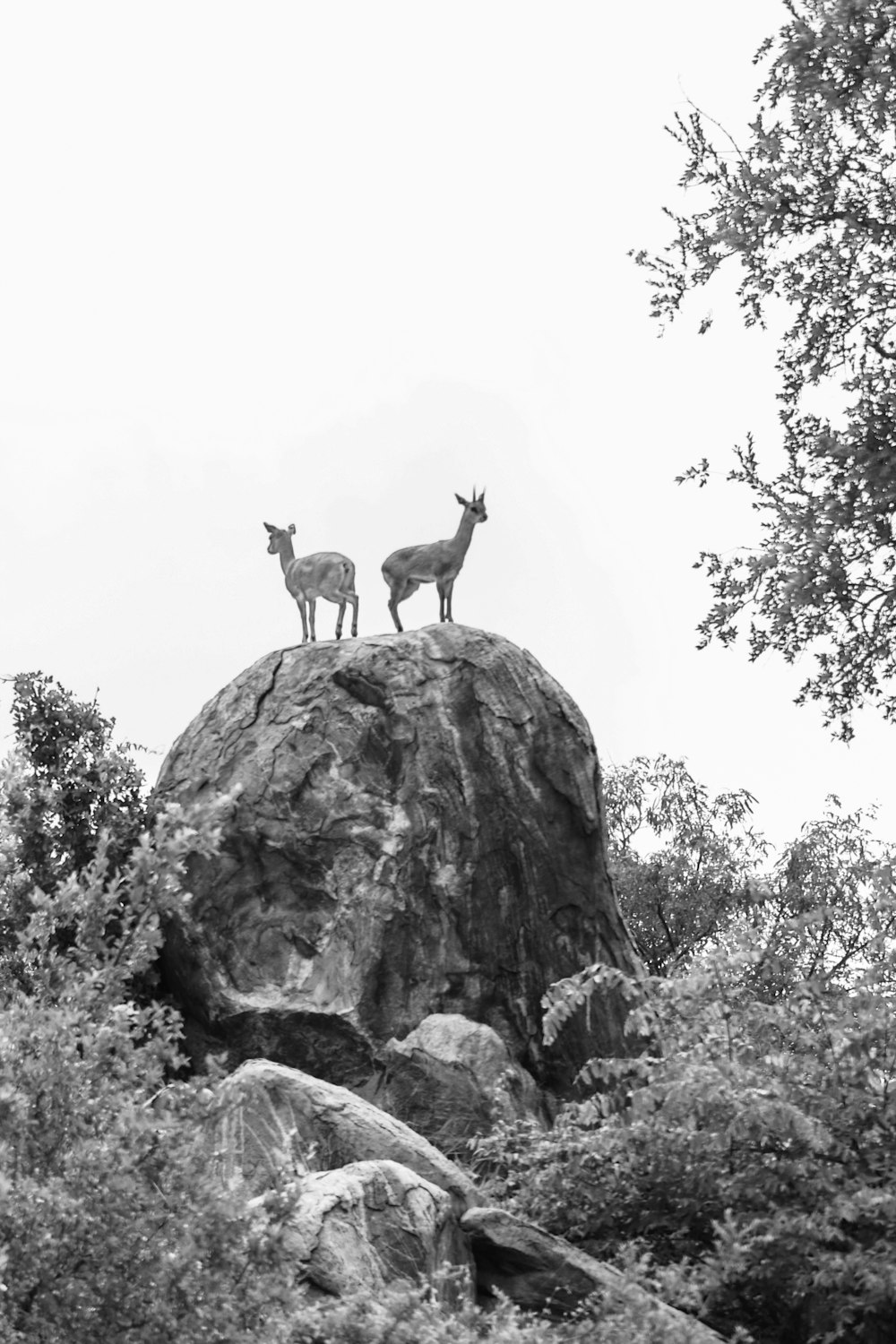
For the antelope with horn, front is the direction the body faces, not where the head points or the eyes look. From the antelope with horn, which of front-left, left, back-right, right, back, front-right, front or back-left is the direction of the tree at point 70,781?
back

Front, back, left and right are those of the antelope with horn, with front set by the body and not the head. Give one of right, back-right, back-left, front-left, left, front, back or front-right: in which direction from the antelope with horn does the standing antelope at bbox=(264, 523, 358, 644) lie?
back

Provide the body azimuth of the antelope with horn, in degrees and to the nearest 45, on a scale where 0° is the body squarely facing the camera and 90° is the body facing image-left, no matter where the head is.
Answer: approximately 270°

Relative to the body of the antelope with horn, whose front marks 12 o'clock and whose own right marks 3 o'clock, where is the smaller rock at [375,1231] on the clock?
The smaller rock is roughly at 3 o'clock from the antelope with horn.
